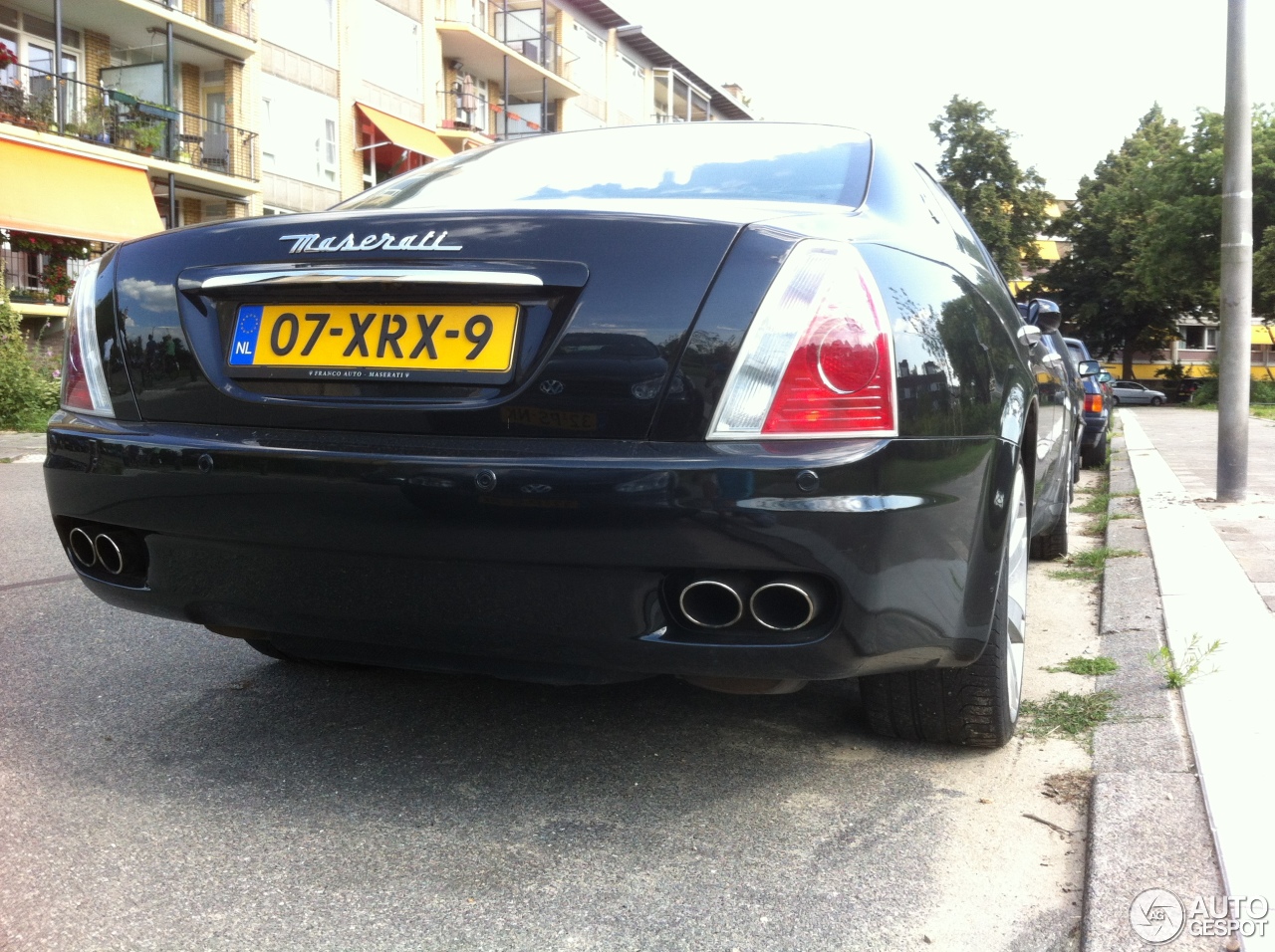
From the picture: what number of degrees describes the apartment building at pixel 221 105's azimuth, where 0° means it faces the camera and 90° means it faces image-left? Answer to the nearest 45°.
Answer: approximately 315°

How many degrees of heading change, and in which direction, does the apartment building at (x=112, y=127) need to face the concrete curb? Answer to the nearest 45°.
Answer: approximately 45° to its right

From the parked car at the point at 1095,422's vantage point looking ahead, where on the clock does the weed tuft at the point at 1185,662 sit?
The weed tuft is roughly at 6 o'clock from the parked car.

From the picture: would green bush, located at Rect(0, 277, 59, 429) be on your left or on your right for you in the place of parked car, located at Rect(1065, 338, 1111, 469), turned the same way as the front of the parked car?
on your left

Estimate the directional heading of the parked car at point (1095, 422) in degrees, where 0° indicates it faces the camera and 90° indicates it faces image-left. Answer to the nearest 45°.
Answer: approximately 180°

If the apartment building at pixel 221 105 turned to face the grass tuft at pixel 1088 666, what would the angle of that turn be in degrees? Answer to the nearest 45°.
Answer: approximately 45° to its right

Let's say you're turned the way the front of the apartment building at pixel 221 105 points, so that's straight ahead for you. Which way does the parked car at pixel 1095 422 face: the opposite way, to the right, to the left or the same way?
to the left

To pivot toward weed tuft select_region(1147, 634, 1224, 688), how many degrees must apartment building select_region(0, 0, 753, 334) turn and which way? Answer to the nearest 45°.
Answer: approximately 45° to its right

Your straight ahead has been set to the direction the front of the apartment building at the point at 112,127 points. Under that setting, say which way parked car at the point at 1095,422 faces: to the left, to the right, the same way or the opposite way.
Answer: to the left

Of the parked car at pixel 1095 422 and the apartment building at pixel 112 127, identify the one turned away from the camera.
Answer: the parked car

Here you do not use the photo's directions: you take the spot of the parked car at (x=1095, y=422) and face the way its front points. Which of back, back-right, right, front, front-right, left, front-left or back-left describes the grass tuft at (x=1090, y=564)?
back
